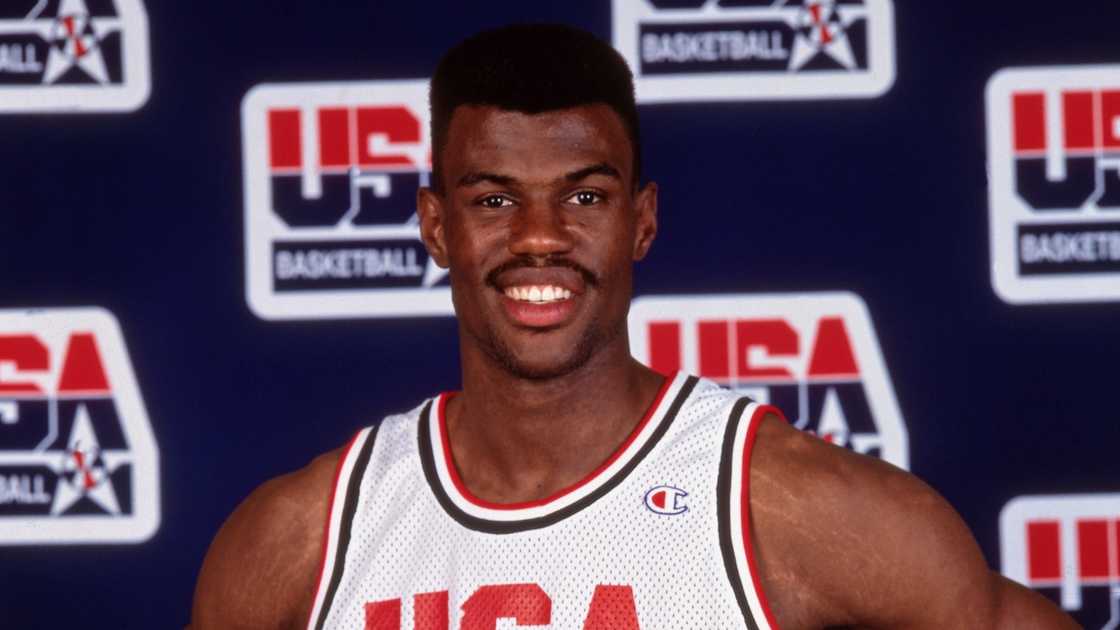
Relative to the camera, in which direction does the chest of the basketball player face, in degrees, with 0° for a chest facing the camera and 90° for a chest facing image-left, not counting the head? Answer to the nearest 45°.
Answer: approximately 0°
